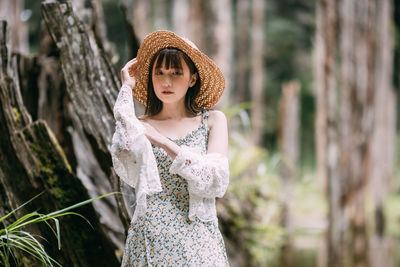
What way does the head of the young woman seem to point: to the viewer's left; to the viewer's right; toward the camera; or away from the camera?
toward the camera

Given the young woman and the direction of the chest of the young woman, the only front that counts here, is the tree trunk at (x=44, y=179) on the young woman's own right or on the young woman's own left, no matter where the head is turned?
on the young woman's own right

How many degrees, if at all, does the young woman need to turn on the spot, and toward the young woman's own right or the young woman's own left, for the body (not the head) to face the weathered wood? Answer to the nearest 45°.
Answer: approximately 135° to the young woman's own right

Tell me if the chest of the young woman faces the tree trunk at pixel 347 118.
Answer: no

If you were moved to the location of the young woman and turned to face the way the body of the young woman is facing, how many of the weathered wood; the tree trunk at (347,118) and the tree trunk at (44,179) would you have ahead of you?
0

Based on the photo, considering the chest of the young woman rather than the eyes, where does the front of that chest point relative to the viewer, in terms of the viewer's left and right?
facing the viewer
